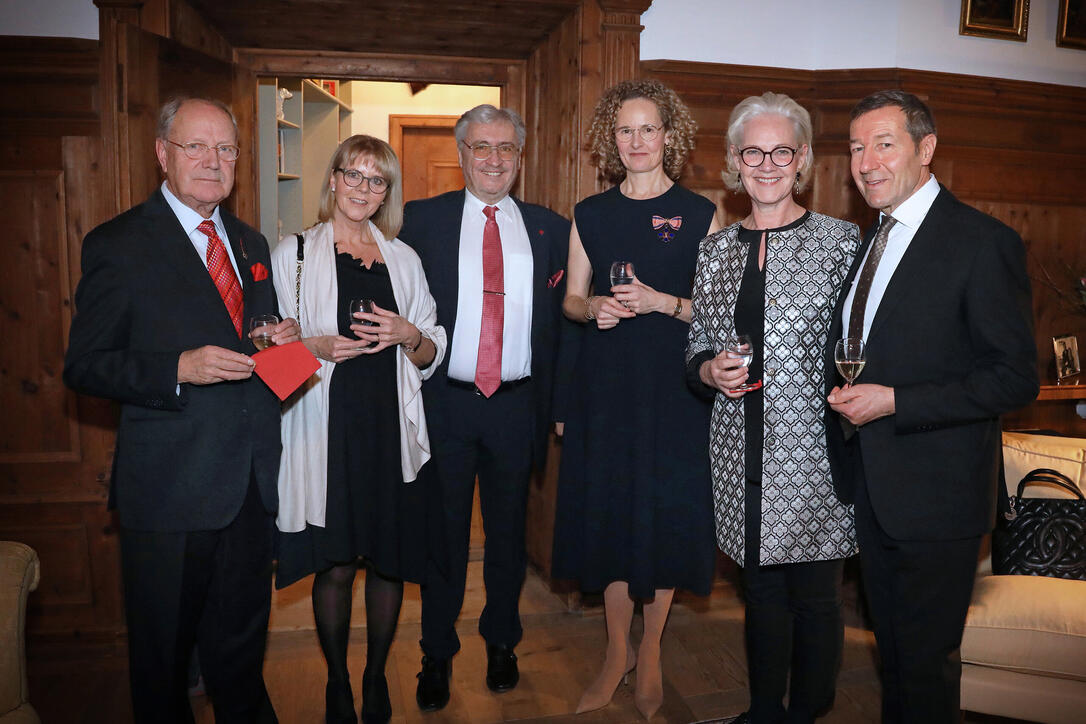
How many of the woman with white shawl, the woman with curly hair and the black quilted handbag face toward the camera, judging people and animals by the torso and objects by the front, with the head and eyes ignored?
3

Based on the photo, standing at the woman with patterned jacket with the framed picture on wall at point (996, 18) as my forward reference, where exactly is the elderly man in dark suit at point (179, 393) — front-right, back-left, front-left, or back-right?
back-left

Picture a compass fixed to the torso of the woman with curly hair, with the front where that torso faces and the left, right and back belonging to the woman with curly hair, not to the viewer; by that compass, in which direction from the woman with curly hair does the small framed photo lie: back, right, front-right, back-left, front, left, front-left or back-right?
back-left

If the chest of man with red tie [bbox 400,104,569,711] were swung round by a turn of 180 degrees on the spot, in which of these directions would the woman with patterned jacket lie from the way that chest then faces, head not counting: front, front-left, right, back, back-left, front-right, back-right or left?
back-right

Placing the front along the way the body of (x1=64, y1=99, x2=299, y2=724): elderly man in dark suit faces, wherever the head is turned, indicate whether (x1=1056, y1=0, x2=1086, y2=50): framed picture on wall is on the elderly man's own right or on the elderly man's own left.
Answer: on the elderly man's own left

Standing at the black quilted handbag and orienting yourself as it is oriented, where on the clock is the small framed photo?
The small framed photo is roughly at 6 o'clock from the black quilted handbag.

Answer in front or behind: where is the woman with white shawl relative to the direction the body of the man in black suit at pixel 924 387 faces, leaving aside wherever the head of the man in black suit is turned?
in front

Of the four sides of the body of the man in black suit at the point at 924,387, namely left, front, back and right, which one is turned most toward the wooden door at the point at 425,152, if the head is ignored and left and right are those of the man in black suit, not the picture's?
right

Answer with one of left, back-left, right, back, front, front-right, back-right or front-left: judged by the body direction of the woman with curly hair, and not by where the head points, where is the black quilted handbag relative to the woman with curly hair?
left

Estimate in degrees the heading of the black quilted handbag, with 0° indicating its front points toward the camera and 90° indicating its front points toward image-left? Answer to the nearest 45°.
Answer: approximately 0°
